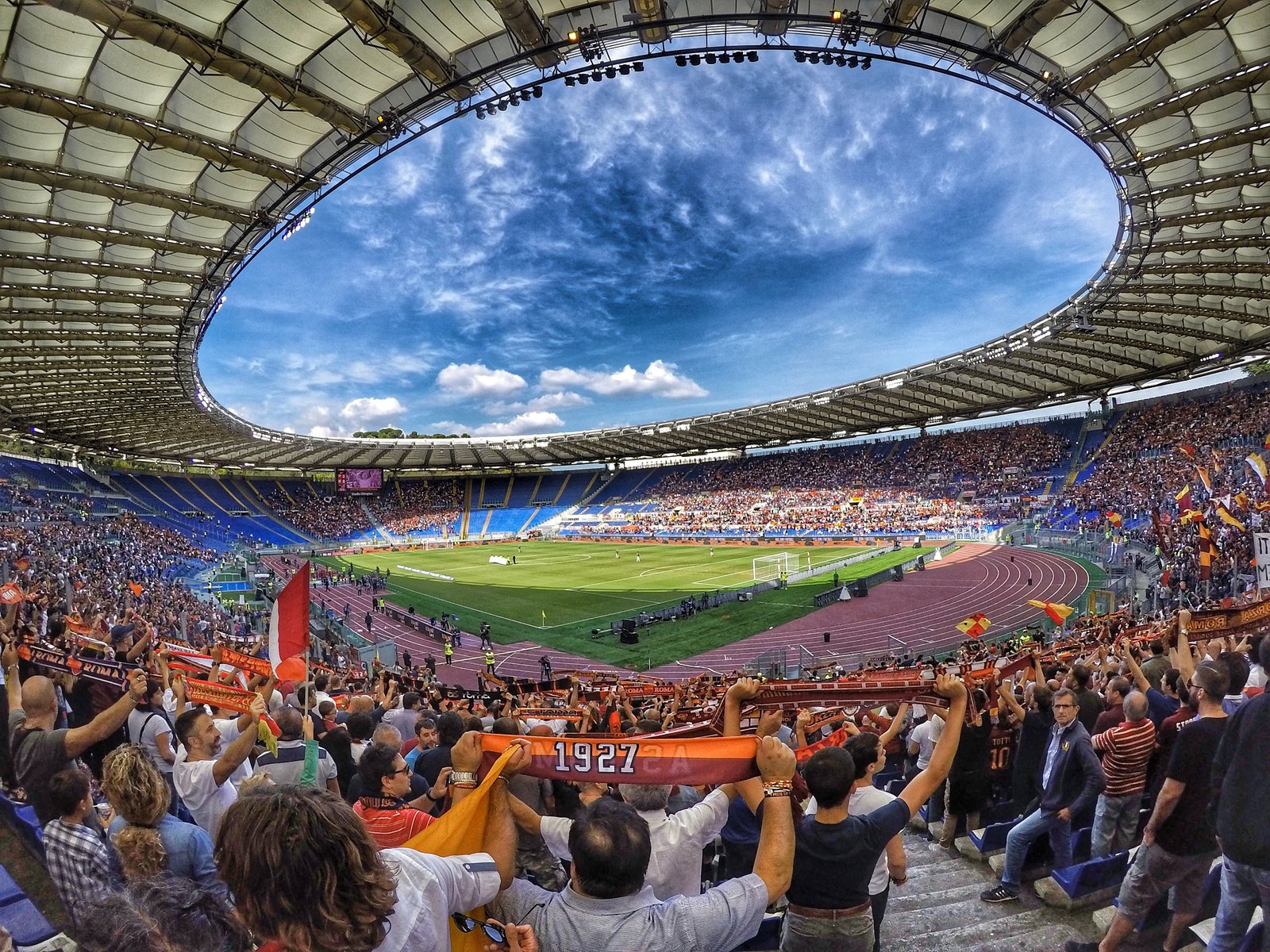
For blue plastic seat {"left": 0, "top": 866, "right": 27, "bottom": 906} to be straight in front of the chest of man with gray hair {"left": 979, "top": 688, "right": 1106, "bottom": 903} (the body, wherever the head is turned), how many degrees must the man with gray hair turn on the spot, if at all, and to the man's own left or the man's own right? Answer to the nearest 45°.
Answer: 0° — they already face it

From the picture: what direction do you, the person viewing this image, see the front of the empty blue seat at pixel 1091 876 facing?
facing away from the viewer and to the left of the viewer

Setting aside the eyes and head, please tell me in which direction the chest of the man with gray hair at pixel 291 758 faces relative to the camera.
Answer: away from the camera

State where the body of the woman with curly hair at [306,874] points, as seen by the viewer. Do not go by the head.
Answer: away from the camera

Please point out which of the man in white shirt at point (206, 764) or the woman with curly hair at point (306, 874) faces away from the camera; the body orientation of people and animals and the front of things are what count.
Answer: the woman with curly hair

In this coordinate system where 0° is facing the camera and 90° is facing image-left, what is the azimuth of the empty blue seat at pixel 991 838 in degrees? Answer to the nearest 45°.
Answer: approximately 135°

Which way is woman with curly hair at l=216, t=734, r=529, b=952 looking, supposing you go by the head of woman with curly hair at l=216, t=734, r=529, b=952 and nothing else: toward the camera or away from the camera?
away from the camera

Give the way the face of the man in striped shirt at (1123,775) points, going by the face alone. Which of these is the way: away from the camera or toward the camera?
away from the camera
